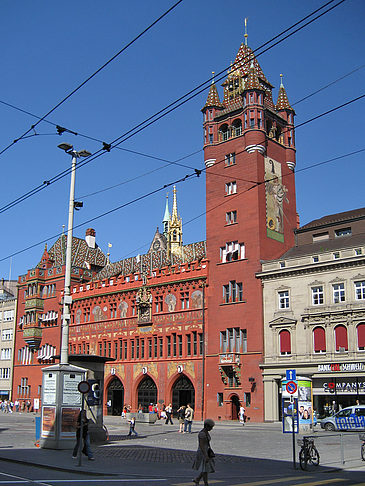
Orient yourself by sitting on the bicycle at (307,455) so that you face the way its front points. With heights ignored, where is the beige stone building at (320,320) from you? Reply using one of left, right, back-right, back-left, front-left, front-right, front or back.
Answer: back-right

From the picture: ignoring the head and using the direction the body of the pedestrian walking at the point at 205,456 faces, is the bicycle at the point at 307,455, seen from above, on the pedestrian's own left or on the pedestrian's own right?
on the pedestrian's own left

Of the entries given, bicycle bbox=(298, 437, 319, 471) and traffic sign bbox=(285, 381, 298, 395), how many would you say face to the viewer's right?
0

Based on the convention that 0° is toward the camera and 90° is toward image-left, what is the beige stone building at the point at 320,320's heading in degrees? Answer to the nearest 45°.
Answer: approximately 45°

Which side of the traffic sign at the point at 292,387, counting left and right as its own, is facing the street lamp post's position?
right

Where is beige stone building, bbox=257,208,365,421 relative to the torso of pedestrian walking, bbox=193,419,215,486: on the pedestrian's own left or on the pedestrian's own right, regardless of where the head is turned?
on the pedestrian's own left

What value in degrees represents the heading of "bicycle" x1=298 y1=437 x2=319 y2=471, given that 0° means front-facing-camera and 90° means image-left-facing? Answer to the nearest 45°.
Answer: approximately 45°
